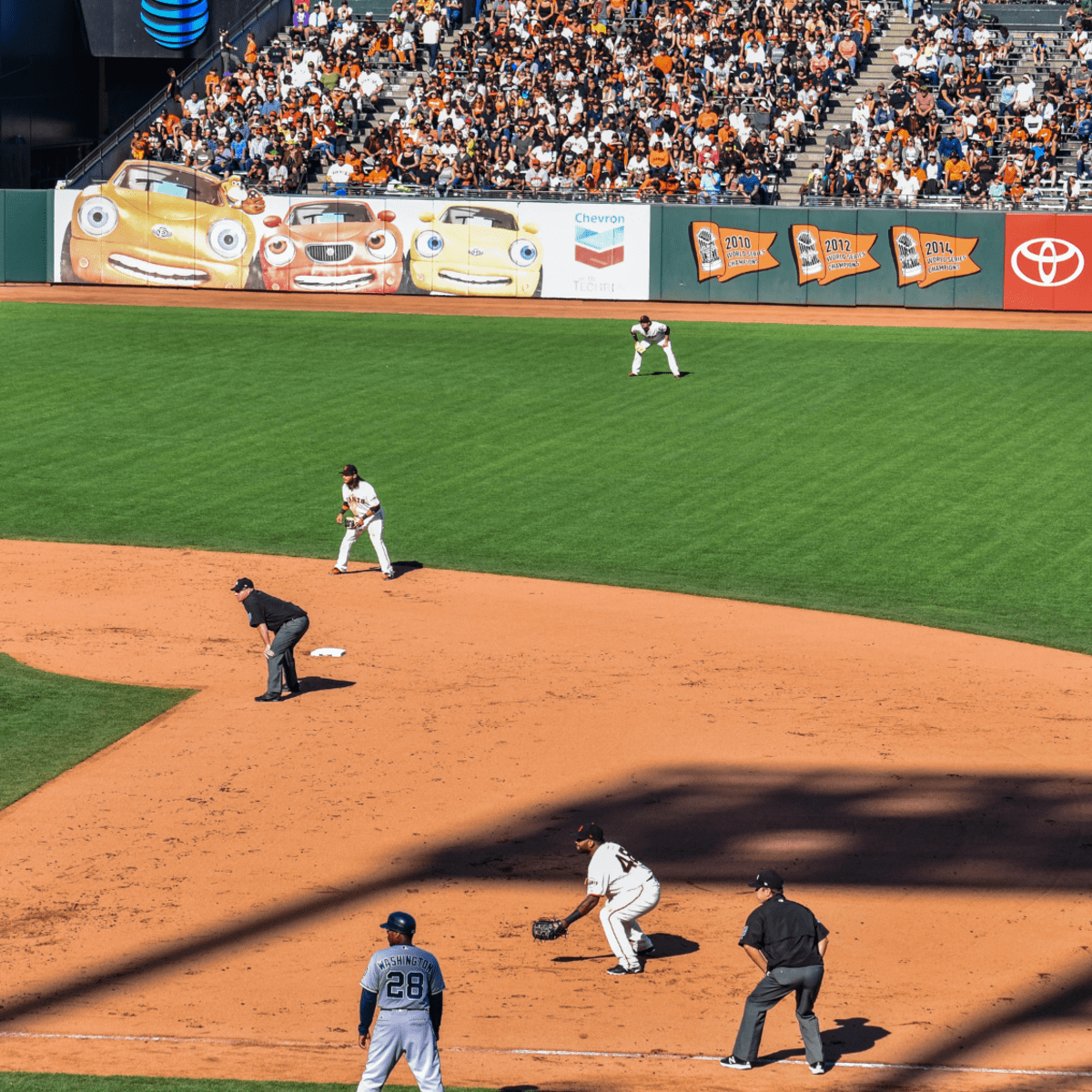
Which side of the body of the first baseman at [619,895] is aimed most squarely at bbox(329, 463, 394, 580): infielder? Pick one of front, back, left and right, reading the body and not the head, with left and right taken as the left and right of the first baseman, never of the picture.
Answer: right

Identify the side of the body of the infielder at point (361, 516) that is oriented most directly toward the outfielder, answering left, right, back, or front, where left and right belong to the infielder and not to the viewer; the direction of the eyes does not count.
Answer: back

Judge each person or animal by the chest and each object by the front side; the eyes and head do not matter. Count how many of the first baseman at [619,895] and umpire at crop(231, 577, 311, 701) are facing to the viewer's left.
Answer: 2

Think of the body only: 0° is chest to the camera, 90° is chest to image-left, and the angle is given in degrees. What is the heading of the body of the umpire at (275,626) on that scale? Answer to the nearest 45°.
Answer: approximately 90°

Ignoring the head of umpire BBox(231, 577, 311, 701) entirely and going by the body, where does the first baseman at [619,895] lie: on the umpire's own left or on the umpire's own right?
on the umpire's own left

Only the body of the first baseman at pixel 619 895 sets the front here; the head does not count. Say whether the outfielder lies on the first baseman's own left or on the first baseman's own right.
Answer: on the first baseman's own right

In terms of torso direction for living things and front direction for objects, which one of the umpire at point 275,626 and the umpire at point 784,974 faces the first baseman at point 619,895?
the umpire at point 784,974

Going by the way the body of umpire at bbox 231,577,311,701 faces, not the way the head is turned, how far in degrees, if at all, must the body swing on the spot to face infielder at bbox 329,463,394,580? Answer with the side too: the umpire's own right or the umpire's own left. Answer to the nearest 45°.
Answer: approximately 90° to the umpire's own right

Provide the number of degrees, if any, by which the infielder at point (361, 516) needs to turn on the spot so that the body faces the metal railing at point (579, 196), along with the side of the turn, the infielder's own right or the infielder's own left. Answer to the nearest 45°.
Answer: approximately 135° to the infielder's own right

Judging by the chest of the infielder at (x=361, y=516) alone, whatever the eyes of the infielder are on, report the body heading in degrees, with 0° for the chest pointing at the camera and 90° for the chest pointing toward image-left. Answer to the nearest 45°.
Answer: approximately 45°

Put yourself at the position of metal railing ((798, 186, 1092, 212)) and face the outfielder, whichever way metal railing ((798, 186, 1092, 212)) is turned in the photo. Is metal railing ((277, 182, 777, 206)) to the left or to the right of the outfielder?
right

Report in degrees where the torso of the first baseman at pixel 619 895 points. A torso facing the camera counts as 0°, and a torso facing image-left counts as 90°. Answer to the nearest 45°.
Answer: approximately 90°
